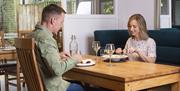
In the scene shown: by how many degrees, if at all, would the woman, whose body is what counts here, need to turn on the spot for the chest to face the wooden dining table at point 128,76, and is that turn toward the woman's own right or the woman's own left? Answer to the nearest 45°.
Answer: approximately 45° to the woman's own left

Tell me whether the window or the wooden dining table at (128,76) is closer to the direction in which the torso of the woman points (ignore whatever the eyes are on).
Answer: the wooden dining table

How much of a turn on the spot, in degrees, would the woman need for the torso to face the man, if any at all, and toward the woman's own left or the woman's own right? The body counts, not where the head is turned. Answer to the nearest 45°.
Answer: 0° — they already face them

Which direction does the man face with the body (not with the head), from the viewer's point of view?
to the viewer's right

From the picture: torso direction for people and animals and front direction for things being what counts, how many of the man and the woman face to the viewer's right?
1

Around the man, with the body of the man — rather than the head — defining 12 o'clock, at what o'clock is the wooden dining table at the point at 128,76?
The wooden dining table is roughly at 12 o'clock from the man.

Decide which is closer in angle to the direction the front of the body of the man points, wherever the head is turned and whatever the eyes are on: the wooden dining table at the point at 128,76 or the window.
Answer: the wooden dining table

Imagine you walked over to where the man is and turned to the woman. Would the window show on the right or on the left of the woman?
left

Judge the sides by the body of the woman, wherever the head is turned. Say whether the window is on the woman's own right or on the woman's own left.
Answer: on the woman's own right

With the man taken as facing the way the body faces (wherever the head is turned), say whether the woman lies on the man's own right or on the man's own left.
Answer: on the man's own left

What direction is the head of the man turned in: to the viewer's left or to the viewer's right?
to the viewer's right

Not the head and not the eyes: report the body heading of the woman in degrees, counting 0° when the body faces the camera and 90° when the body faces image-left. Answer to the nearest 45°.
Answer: approximately 45°
